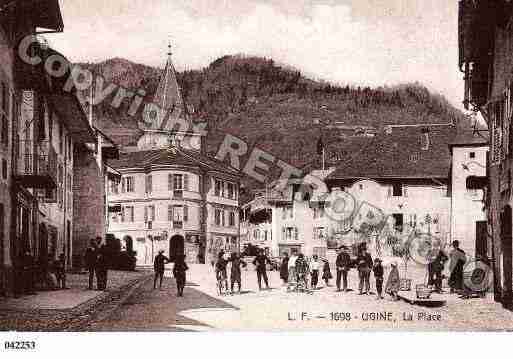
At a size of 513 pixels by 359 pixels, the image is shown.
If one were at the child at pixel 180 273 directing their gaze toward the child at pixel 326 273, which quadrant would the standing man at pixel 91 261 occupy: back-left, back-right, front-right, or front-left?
back-left

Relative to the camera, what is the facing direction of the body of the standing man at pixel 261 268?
toward the camera

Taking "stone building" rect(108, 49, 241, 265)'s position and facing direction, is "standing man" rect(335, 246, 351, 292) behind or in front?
in front

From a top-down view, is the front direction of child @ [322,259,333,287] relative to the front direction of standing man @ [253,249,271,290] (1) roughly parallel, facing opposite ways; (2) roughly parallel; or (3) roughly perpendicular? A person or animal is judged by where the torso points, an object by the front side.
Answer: roughly parallel

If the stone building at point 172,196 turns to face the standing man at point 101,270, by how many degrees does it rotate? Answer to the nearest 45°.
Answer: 0° — it already faces them

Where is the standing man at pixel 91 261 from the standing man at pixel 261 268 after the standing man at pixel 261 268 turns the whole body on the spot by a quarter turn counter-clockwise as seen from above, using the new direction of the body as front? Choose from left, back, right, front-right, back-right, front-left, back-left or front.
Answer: back

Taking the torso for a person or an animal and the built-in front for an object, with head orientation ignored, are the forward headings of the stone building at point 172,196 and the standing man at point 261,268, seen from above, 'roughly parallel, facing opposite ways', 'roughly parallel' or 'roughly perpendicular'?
roughly parallel

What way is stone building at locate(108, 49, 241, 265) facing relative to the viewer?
toward the camera

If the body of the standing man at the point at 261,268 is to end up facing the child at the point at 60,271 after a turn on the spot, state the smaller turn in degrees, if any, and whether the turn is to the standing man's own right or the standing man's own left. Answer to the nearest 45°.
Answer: approximately 90° to the standing man's own right

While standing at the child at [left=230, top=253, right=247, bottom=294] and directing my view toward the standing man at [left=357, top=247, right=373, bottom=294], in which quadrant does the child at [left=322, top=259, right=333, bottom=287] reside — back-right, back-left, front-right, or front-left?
front-left

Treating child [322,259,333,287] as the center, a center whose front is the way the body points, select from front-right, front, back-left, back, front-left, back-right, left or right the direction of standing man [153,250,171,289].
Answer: right

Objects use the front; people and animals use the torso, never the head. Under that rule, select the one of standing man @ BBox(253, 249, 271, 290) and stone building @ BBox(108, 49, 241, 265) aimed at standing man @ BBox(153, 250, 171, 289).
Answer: the stone building
